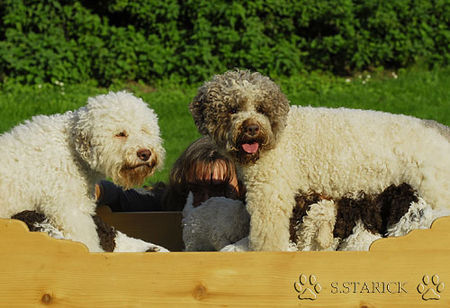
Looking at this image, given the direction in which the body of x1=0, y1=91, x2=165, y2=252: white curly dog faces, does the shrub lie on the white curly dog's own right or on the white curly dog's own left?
on the white curly dog's own left

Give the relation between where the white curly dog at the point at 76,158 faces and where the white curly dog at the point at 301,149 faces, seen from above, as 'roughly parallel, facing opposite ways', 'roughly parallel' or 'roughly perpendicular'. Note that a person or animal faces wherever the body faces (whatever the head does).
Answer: roughly parallel, facing opposite ways

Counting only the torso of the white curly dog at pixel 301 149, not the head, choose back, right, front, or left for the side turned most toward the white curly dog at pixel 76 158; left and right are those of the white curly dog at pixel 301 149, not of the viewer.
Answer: front

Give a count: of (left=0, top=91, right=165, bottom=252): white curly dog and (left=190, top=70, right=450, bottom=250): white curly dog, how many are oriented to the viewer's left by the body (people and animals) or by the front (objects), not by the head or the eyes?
1

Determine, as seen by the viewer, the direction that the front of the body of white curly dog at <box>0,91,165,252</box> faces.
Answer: to the viewer's right

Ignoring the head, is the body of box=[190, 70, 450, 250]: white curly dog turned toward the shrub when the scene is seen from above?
no

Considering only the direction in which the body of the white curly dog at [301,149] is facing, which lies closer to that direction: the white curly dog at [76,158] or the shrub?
the white curly dog

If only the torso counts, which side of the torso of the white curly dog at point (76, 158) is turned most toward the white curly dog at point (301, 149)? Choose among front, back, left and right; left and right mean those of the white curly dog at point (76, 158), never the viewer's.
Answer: front

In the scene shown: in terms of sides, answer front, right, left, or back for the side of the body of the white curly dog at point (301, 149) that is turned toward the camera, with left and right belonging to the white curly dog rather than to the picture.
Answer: left
